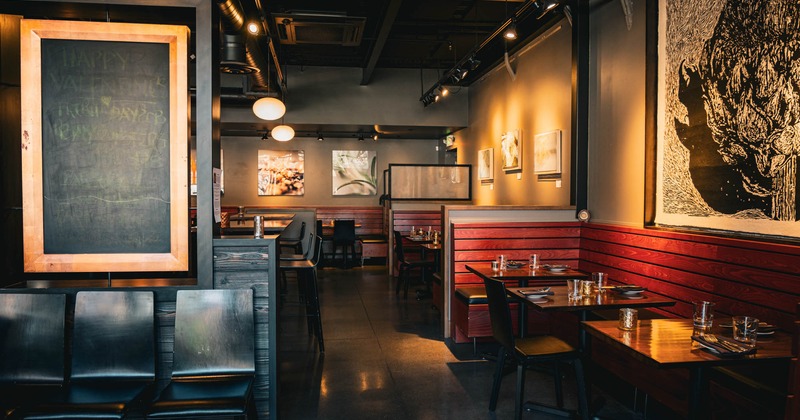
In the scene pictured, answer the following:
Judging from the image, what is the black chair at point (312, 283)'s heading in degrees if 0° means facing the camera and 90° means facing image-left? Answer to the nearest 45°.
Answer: approximately 90°

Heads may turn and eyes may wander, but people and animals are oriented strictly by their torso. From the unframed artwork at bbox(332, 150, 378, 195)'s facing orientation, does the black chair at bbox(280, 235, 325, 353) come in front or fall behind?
in front

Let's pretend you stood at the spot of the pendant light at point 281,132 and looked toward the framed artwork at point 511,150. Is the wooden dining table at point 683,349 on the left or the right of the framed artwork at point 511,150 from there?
right

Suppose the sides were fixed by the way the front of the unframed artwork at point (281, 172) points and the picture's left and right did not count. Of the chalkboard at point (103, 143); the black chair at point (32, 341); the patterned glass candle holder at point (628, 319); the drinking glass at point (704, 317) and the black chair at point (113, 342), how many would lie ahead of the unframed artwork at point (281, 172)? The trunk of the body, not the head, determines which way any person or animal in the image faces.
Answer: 5

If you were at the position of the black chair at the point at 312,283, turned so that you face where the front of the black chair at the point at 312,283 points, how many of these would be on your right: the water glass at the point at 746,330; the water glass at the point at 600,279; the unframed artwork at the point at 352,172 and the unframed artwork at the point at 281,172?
2

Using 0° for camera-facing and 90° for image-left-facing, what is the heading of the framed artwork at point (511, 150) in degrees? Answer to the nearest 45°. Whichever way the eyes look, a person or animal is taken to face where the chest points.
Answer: approximately 45°

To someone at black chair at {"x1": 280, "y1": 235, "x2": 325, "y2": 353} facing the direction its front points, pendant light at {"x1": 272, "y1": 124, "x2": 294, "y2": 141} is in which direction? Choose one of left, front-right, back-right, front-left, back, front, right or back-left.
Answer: right

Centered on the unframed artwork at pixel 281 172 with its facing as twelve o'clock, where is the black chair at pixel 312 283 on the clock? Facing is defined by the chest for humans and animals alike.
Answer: The black chair is roughly at 12 o'clock from the unframed artwork.

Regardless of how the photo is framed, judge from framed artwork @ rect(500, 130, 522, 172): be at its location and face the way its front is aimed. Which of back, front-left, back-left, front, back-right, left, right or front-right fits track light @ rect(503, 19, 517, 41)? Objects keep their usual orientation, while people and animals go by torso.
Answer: front-left

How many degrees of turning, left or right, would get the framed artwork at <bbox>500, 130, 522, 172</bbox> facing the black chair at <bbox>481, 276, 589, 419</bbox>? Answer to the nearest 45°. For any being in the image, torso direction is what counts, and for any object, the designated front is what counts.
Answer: approximately 45° to its left

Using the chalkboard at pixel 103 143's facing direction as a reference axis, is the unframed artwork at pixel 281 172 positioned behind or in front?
behind
